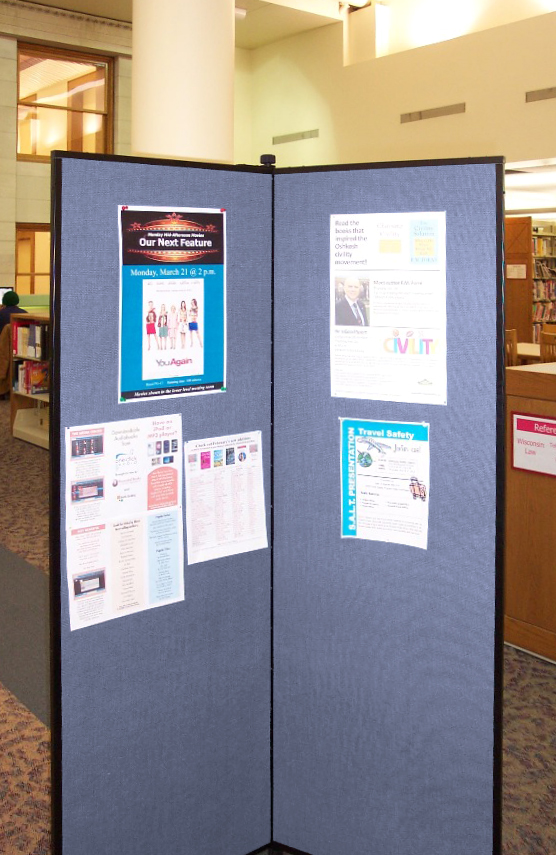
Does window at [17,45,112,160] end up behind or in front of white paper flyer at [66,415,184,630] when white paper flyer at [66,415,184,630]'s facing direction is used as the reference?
behind

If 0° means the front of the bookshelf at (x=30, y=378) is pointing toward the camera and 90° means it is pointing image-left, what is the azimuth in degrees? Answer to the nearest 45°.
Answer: approximately 45°

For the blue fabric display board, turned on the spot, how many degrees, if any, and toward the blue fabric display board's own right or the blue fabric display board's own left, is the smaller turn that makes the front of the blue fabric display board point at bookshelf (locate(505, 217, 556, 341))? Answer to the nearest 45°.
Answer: approximately 180°

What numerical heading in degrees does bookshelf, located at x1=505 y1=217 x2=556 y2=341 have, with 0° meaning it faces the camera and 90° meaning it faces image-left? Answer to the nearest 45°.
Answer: approximately 315°

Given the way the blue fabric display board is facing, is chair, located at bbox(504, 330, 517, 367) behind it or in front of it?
behind

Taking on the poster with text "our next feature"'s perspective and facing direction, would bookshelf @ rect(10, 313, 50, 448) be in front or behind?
behind

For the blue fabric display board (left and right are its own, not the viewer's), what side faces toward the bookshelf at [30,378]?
back

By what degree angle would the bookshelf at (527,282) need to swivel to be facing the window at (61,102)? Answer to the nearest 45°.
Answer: approximately 135° to its right

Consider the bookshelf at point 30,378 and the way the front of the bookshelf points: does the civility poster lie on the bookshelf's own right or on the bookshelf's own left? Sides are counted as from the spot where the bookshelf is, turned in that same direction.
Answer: on the bookshelf's own left

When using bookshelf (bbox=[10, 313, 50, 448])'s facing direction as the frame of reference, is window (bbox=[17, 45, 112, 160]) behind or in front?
behind

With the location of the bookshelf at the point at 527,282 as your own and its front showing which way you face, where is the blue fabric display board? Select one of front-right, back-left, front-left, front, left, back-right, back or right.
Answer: front-right

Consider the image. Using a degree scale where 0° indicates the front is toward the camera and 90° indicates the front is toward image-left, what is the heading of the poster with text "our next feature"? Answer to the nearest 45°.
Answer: approximately 315°
